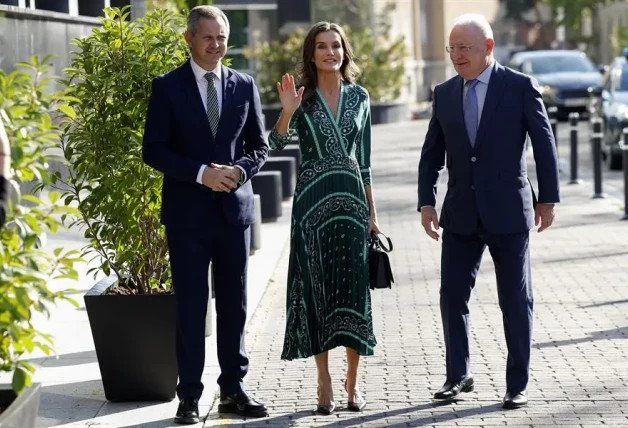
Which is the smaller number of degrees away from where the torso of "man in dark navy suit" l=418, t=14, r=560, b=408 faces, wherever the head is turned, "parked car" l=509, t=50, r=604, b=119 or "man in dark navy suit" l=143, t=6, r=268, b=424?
the man in dark navy suit

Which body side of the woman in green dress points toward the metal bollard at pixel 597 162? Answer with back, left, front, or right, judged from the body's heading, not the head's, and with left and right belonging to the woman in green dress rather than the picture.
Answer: back

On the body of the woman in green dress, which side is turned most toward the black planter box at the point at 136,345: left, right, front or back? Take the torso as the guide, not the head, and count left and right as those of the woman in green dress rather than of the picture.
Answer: right

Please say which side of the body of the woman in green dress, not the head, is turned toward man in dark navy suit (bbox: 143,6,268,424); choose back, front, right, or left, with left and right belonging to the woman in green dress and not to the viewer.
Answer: right

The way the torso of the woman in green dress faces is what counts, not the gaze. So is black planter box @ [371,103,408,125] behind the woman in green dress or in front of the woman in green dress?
behind

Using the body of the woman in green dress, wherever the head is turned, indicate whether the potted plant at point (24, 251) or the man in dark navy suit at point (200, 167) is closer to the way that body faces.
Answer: the potted plant

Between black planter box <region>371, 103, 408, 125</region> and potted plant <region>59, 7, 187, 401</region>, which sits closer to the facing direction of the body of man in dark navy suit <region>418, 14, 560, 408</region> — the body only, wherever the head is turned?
the potted plant

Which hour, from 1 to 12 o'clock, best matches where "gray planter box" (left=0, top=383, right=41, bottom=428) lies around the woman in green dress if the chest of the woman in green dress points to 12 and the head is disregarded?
The gray planter box is roughly at 1 o'clock from the woman in green dress.

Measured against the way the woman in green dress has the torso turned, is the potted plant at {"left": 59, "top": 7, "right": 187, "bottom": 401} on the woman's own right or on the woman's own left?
on the woman's own right

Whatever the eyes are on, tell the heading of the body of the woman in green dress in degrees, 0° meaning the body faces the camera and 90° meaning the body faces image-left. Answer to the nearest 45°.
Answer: approximately 0°

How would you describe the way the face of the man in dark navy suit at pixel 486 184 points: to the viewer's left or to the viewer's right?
to the viewer's left

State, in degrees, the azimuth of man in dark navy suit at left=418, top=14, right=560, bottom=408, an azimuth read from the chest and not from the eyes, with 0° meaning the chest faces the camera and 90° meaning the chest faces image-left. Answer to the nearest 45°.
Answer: approximately 45°
